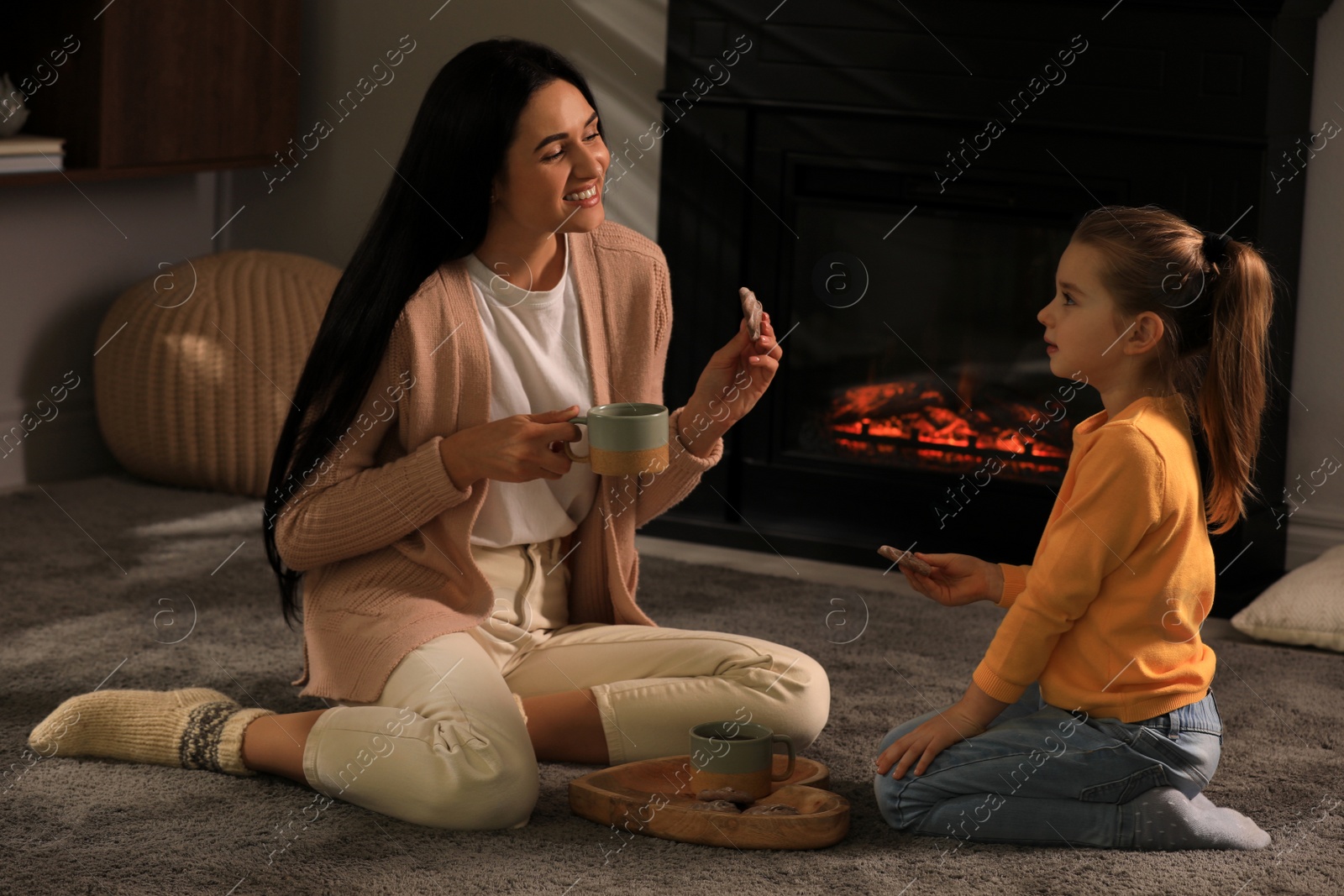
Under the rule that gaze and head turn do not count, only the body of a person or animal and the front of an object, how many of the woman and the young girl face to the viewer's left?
1

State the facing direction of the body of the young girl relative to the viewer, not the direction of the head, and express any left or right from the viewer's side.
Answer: facing to the left of the viewer

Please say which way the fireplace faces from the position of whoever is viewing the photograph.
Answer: facing the viewer and to the left of the viewer

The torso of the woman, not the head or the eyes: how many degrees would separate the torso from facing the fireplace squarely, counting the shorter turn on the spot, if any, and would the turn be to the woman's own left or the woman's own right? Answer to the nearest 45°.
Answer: approximately 90° to the woman's own left

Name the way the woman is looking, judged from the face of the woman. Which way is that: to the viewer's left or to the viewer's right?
to the viewer's right

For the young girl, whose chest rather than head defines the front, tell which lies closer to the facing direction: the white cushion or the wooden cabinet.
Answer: the wooden cabinet

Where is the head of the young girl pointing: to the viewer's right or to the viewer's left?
to the viewer's left
